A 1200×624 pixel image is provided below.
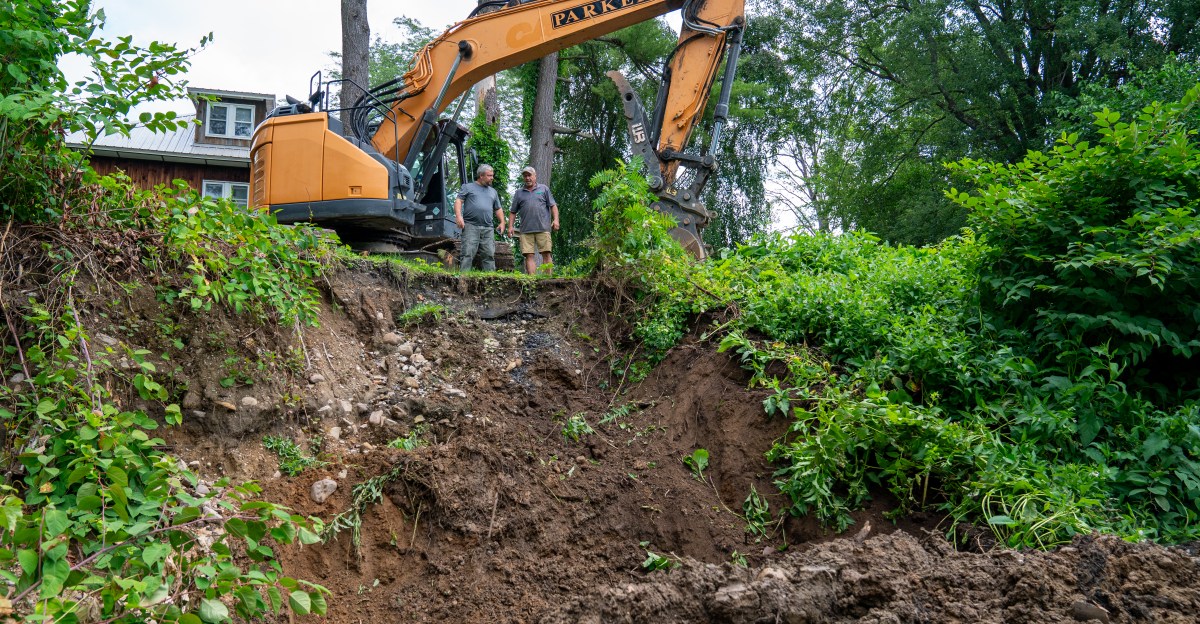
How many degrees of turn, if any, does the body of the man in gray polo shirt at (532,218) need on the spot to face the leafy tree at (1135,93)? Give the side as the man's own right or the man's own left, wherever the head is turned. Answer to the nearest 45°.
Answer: approximately 90° to the man's own left

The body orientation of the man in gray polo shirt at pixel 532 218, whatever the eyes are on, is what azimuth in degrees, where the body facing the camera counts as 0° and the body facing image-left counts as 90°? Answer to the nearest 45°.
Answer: approximately 0°

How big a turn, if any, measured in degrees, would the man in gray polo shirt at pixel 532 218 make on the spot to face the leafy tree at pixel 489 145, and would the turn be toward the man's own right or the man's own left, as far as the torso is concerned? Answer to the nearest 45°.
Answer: approximately 180°

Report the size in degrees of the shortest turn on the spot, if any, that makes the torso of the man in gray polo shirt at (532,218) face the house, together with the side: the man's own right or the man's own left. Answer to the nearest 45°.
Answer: approximately 135° to the man's own right

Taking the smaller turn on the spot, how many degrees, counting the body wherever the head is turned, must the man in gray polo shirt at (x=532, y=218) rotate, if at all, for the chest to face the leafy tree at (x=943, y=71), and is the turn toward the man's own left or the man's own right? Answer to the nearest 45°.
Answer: approximately 135° to the man's own left

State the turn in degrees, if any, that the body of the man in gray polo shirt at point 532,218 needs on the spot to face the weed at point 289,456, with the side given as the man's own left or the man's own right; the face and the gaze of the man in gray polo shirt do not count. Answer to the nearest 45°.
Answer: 0° — they already face it

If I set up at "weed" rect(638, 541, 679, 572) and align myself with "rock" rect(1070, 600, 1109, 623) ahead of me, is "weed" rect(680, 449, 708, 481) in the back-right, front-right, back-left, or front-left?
back-left

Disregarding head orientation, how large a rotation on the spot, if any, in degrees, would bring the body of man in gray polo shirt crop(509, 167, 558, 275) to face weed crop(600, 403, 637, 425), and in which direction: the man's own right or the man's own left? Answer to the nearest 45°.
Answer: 0° — they already face it
